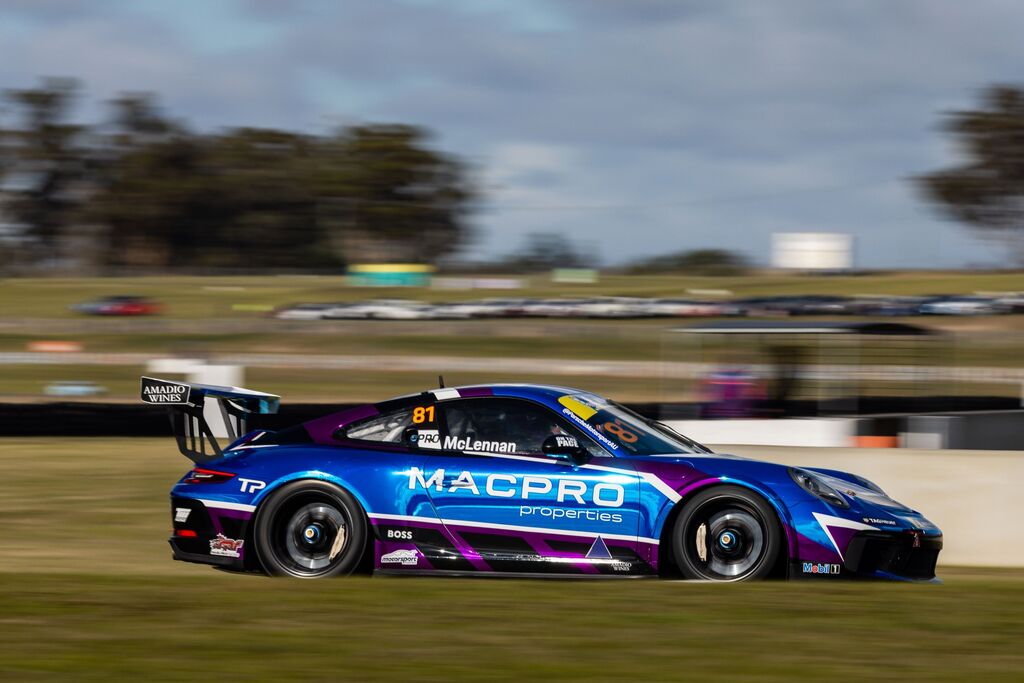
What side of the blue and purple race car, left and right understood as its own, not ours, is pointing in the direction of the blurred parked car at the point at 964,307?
left

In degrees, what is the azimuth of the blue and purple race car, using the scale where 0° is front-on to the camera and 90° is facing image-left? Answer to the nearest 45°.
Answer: approximately 270°

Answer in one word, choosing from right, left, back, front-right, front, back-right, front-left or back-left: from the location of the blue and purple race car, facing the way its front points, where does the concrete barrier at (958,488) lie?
front-left

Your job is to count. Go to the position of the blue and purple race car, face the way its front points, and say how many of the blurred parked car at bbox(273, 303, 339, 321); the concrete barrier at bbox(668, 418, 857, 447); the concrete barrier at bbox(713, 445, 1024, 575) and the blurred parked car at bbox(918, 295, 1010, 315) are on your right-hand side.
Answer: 0

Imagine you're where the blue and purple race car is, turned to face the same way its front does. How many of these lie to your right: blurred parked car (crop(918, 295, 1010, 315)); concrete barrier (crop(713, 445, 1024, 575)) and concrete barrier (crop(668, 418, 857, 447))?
0

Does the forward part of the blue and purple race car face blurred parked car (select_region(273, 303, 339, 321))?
no
